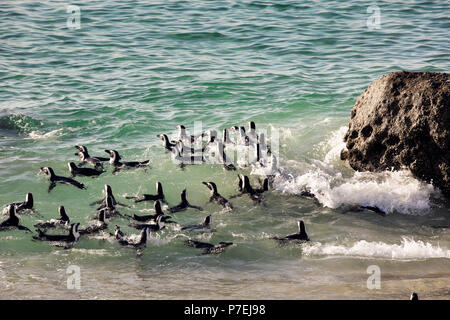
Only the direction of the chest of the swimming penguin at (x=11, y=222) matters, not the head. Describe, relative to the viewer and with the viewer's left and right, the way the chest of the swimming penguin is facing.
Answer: facing away from the viewer

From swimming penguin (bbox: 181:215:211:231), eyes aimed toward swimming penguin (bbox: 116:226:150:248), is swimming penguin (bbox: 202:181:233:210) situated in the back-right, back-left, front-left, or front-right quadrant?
back-right

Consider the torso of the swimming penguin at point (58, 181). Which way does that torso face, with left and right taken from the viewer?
facing to the left of the viewer

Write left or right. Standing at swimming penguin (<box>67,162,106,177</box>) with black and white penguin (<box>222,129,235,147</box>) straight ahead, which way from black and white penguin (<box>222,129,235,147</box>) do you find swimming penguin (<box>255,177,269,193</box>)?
right

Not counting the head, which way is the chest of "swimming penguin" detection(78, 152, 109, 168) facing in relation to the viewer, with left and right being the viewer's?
facing to the left of the viewer

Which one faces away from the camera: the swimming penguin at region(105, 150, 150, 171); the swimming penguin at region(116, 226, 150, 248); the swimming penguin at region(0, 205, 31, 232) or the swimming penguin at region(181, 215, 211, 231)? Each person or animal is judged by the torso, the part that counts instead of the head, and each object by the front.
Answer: the swimming penguin at region(0, 205, 31, 232)
